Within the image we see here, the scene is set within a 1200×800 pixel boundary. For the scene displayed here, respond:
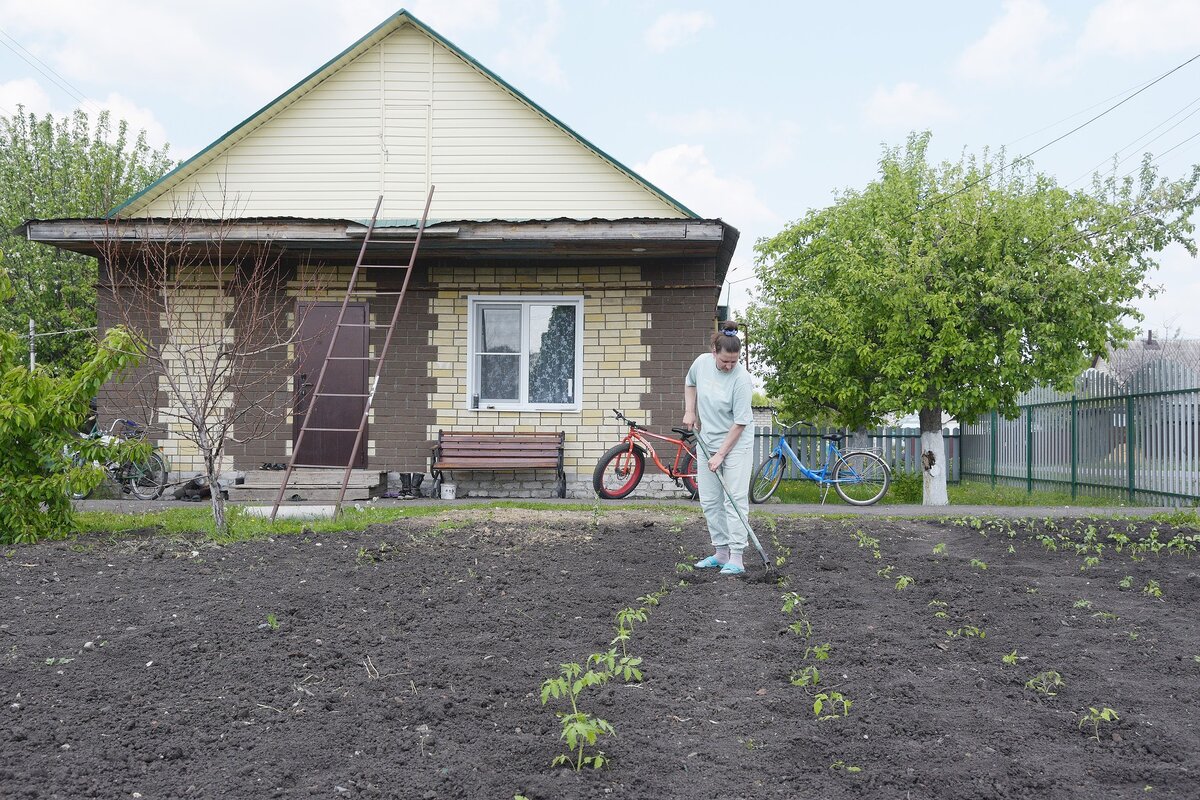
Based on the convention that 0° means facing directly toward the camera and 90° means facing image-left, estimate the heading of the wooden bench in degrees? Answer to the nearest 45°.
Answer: approximately 0°

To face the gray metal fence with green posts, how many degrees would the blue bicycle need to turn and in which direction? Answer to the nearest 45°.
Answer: approximately 135° to its right

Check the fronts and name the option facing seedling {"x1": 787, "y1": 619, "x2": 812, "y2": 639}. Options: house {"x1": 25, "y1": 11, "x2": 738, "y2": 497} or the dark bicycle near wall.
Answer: the house

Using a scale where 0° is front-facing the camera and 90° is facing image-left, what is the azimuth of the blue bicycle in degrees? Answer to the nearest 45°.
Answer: approximately 90°

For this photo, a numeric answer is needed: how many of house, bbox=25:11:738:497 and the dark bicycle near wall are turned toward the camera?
1

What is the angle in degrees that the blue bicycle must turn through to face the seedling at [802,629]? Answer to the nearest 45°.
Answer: approximately 90° to its left

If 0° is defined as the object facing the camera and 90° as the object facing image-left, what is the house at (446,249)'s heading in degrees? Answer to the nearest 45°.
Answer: approximately 0°
